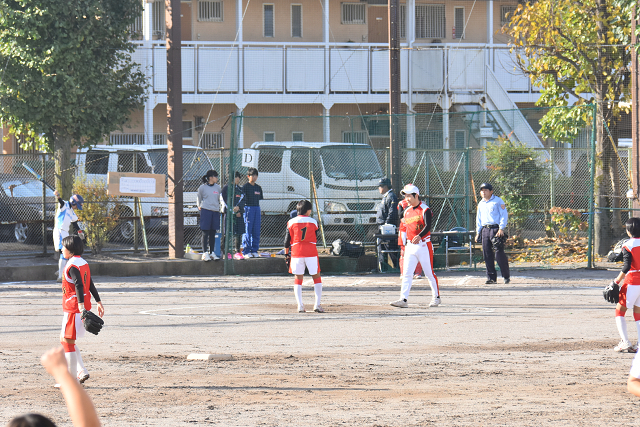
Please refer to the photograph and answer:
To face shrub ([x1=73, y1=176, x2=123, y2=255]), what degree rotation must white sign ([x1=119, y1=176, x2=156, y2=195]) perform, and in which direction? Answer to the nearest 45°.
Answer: approximately 135° to its right

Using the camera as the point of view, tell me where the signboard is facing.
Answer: facing the viewer

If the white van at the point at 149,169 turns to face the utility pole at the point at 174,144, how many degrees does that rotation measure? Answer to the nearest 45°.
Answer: approximately 45° to its right

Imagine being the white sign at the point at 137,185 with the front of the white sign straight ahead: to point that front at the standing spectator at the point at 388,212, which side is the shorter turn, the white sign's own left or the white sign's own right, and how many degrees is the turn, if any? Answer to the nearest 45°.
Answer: approximately 90° to the white sign's own left

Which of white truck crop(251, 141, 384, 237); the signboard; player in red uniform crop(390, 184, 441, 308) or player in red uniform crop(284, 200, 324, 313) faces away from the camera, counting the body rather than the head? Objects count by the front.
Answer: player in red uniform crop(284, 200, 324, 313)

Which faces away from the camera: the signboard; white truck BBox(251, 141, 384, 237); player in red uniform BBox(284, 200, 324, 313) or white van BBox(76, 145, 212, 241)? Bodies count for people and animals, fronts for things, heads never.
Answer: the player in red uniform

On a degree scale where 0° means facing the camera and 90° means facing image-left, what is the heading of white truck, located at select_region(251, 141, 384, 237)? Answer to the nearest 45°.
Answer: approximately 315°

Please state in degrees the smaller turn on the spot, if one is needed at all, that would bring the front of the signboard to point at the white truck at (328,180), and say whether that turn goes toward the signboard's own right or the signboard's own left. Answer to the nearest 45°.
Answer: approximately 90° to the signboard's own left

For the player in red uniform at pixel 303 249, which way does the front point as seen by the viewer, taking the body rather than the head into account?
away from the camera

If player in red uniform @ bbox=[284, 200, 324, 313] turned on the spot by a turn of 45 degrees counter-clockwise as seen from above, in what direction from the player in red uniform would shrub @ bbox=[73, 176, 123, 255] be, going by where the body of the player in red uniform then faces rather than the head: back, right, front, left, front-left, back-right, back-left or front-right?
front
